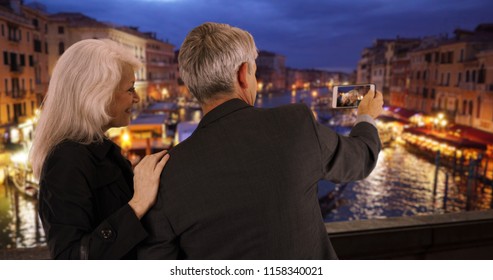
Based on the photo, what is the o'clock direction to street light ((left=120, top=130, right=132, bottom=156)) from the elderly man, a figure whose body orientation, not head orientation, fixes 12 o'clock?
The street light is roughly at 10 o'clock from the elderly man.

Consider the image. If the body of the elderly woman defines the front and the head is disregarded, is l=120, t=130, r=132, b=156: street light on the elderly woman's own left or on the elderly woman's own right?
on the elderly woman's own left

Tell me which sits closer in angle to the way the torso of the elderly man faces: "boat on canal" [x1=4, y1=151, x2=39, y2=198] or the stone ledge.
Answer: the stone ledge

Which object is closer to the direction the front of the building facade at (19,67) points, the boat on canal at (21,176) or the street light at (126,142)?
the street light

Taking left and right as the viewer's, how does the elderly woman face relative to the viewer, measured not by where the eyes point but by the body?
facing to the right of the viewer

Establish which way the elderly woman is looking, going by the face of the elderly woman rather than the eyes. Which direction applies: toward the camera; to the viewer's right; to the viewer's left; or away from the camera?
to the viewer's right

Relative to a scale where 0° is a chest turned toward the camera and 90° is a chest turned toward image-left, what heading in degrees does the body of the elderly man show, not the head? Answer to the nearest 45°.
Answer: approximately 225°

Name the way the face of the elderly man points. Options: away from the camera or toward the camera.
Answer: away from the camera
